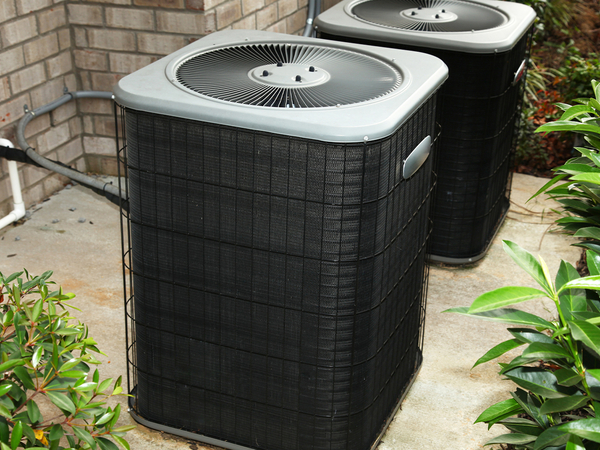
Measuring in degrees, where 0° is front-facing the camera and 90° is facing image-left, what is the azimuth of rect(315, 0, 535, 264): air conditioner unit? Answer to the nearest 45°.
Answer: approximately 270°

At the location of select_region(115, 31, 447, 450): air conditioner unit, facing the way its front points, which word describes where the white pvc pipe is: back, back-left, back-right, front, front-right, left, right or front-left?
back-left

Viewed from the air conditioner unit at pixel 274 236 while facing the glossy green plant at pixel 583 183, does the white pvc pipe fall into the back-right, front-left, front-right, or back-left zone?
back-left

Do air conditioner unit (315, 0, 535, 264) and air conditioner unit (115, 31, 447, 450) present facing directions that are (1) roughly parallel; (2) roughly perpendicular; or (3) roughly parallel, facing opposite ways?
roughly parallel

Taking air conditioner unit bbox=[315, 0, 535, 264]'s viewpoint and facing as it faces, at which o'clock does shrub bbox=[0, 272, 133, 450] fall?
The shrub is roughly at 4 o'clock from the air conditioner unit.

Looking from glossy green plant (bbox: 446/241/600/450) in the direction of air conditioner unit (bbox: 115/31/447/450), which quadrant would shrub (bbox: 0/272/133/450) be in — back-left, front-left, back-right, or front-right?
front-left

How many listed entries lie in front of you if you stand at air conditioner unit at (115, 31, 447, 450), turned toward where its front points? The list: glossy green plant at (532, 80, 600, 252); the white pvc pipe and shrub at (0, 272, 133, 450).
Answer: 1

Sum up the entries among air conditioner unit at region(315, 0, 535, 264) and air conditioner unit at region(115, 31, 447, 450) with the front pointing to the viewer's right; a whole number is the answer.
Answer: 2

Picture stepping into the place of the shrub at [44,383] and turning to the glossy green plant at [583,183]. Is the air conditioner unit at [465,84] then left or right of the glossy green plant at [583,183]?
left

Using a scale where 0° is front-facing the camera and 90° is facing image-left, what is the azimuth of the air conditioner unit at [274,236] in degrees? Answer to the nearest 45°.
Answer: approximately 270°

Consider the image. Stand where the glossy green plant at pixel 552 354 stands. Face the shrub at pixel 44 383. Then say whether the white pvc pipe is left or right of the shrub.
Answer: right
